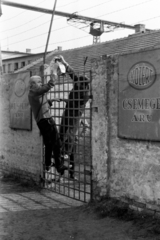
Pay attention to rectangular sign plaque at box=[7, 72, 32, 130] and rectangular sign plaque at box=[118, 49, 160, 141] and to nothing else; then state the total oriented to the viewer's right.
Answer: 0

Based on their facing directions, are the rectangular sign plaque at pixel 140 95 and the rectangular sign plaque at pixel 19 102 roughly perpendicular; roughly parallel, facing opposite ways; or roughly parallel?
roughly parallel

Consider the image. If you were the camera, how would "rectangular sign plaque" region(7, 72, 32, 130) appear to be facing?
facing the viewer and to the left of the viewer

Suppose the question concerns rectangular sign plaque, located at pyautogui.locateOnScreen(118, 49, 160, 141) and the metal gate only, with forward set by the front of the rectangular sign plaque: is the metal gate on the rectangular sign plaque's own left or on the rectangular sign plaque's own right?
on the rectangular sign plaque's own right

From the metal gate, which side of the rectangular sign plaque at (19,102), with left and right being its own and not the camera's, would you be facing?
left

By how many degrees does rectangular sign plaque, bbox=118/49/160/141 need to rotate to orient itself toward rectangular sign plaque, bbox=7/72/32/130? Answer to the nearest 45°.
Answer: approximately 90° to its right
